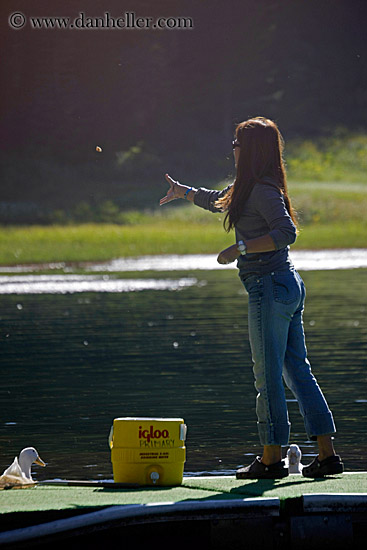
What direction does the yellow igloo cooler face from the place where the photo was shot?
facing the viewer

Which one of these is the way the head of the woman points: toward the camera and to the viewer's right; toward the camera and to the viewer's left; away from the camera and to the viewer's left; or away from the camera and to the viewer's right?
away from the camera and to the viewer's left

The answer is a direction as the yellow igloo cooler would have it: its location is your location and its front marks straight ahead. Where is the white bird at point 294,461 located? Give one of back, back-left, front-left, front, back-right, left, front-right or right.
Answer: back-left
